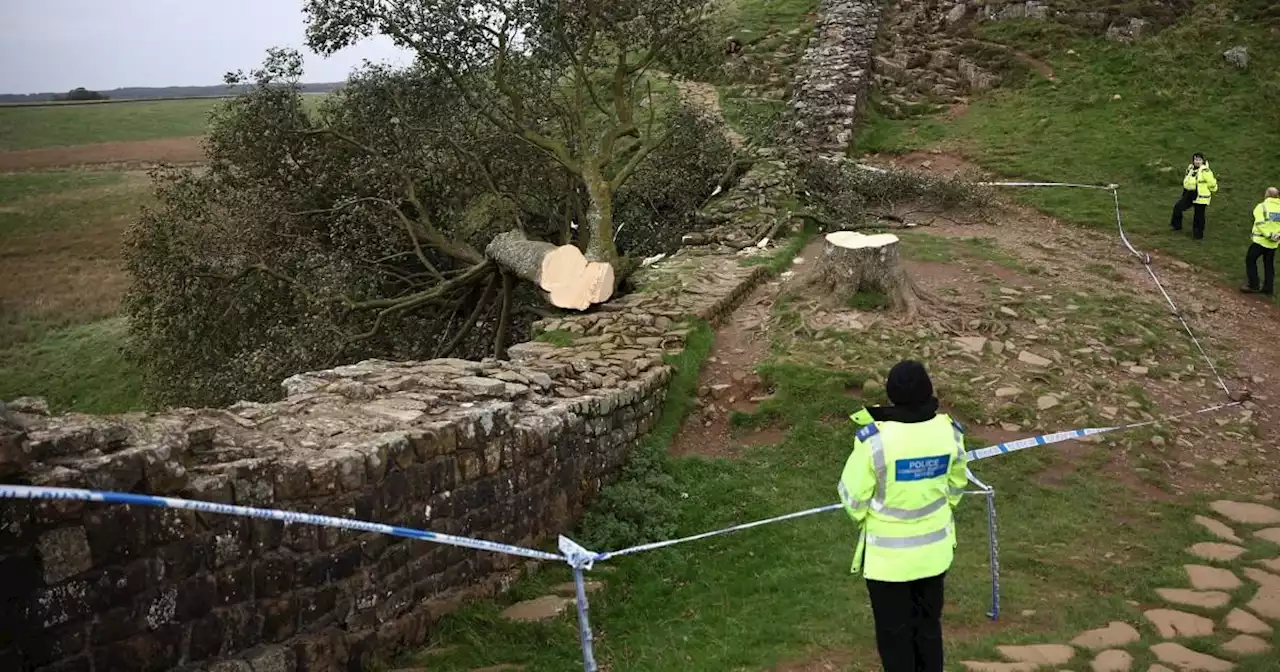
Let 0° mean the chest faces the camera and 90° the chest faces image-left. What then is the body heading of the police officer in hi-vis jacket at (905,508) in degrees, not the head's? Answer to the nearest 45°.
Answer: approximately 135°

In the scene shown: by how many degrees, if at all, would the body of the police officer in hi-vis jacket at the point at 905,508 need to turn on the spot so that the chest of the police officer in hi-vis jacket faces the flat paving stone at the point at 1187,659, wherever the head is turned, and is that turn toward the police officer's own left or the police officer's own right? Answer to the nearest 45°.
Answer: approximately 90° to the police officer's own right

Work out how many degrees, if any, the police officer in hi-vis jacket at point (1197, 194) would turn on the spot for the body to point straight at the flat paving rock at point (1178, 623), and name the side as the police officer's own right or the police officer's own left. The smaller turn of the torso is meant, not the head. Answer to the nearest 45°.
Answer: approximately 45° to the police officer's own left

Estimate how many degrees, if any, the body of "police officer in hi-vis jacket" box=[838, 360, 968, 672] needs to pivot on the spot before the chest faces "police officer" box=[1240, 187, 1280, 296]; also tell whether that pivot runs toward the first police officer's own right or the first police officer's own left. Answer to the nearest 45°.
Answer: approximately 90° to the first police officer's own right

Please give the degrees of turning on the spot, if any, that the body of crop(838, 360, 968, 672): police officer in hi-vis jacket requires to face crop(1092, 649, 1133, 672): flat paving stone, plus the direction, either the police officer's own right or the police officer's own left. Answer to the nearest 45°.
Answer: approximately 90° to the police officer's own right

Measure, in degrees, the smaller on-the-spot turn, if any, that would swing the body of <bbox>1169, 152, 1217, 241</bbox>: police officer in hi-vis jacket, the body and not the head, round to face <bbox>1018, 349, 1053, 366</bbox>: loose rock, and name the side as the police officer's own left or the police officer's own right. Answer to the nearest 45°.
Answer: approximately 45° to the police officer's own left

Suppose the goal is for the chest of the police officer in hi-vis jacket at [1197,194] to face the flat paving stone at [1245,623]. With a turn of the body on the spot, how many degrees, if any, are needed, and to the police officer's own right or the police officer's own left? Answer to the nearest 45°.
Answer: approximately 45° to the police officer's own left

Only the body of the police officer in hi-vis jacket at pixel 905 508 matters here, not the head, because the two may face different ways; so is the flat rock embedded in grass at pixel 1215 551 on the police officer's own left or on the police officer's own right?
on the police officer's own right

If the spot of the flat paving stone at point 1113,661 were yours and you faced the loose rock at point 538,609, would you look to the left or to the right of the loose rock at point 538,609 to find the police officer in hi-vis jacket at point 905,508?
left

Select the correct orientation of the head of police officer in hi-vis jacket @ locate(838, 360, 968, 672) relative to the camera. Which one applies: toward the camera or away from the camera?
away from the camera

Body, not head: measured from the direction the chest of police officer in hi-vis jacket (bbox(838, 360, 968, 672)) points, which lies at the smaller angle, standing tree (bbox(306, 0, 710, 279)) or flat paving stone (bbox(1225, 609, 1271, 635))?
the standing tree
